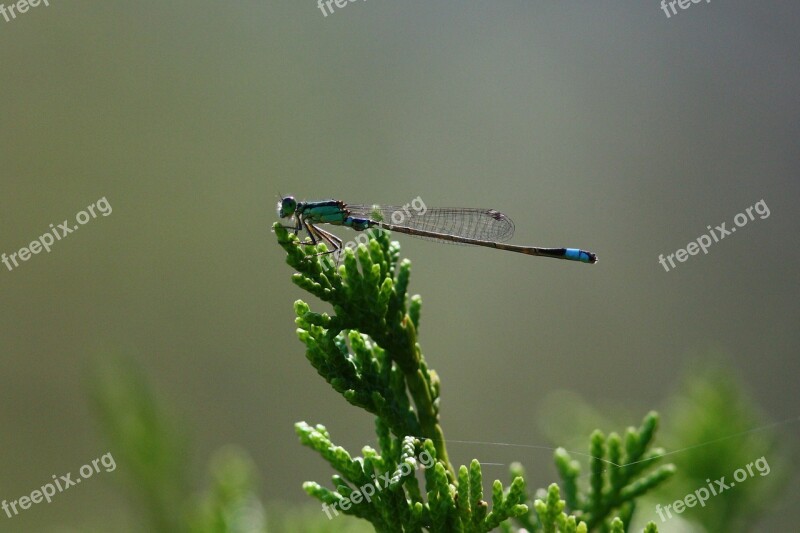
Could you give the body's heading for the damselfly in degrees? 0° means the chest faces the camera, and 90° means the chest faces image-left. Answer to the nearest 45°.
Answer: approximately 90°
